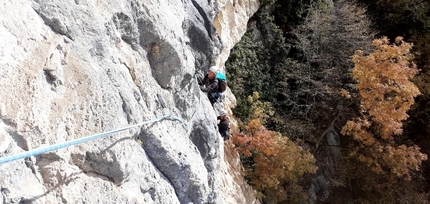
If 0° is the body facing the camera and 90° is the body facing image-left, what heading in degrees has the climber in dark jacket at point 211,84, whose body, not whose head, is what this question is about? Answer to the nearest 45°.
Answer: approximately 45°
